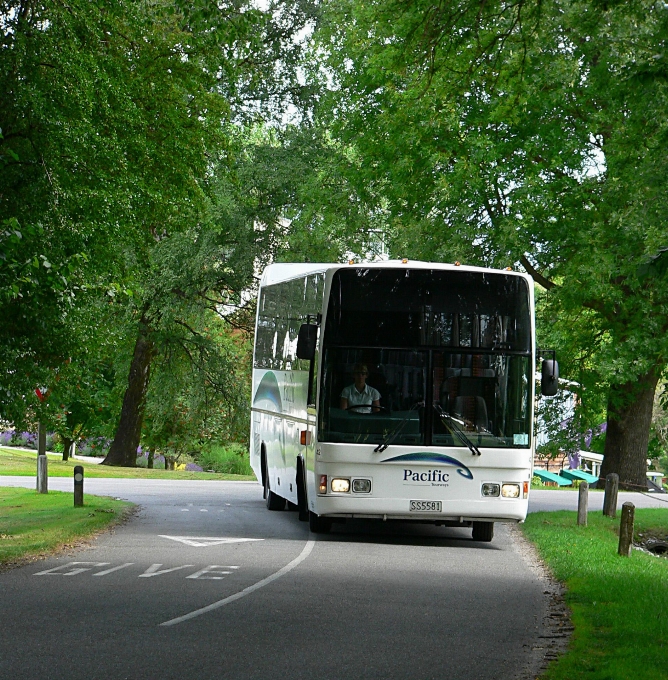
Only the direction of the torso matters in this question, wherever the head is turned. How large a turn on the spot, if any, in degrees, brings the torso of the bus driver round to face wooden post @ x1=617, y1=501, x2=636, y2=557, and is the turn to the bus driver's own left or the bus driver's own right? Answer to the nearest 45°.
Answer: approximately 90° to the bus driver's own left

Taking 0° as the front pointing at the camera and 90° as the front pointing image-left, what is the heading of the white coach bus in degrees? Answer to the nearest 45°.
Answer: approximately 0°

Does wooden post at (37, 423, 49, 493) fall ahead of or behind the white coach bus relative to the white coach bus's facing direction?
behind

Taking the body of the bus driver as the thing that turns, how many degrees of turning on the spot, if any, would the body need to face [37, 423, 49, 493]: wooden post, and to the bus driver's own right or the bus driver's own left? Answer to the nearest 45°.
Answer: approximately 135° to the bus driver's own right
